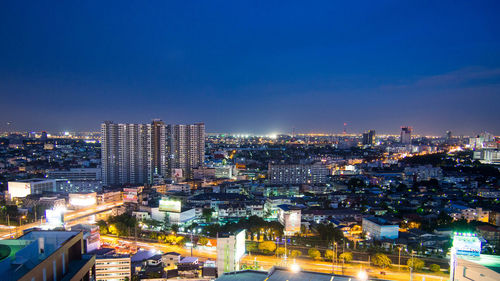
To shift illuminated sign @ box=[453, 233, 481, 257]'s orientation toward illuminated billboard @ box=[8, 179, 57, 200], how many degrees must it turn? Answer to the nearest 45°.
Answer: approximately 90° to its right

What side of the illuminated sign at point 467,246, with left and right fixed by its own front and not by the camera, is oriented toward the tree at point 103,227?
right

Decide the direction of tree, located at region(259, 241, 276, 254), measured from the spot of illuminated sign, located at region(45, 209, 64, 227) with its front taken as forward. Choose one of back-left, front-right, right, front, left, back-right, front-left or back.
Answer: front-left

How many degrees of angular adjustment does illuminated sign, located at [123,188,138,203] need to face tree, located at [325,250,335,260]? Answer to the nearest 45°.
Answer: approximately 45° to its left

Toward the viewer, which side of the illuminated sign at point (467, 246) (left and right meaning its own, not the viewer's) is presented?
front

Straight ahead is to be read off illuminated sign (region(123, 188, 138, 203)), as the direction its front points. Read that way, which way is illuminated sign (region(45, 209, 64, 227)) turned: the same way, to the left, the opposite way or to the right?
the same way

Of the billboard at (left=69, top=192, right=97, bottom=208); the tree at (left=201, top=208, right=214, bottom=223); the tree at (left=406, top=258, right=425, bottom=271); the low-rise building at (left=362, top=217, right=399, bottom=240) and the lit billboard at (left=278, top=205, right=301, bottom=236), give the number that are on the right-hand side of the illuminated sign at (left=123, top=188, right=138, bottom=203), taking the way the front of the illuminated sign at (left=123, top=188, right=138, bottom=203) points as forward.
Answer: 1

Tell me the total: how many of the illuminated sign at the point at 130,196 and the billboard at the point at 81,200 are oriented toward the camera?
2

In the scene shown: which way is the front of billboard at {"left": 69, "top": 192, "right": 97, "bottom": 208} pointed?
toward the camera
